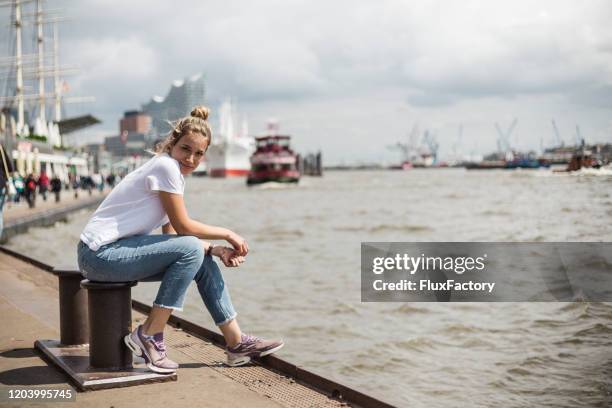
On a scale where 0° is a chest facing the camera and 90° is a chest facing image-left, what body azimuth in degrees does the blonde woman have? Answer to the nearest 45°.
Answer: approximately 270°

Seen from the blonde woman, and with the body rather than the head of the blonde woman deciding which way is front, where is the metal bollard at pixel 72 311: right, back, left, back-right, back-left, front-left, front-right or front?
back-left
